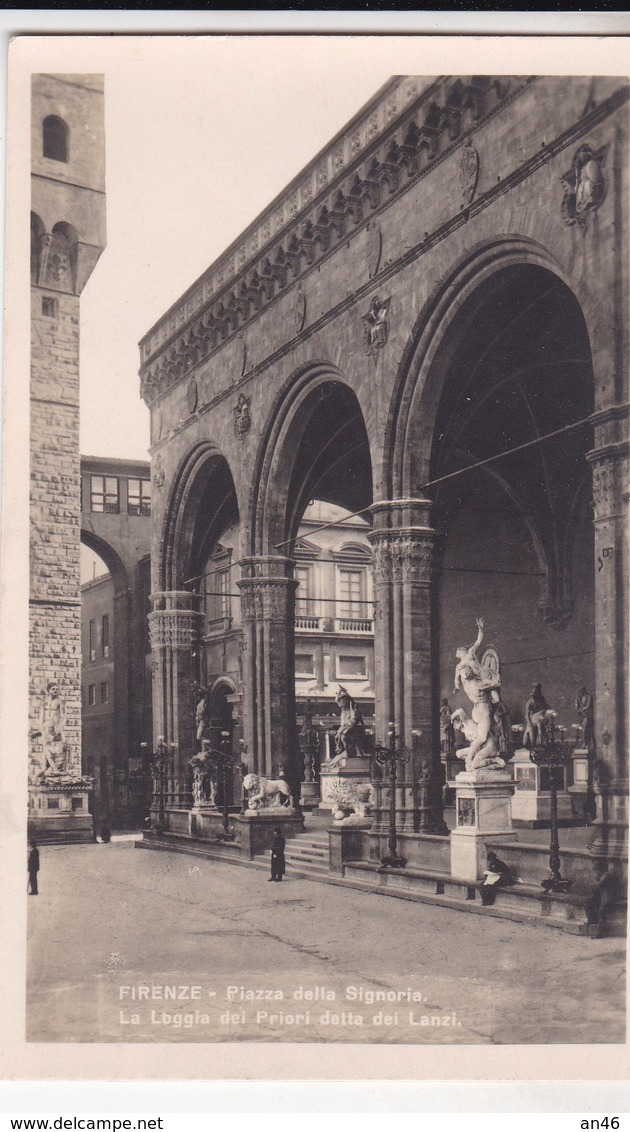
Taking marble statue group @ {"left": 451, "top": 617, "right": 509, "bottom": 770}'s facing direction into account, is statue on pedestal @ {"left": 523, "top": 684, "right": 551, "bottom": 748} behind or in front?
behind

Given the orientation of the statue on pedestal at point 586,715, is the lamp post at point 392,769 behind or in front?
in front

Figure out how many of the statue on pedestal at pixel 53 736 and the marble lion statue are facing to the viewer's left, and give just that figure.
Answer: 1

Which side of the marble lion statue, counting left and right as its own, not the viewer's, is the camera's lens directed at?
left

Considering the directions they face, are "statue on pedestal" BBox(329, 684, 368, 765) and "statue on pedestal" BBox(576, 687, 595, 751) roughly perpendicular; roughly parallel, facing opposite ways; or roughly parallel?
roughly parallel

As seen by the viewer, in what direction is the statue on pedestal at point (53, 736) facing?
toward the camera

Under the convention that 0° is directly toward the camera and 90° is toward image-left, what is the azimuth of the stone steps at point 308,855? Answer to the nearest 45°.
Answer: approximately 45°

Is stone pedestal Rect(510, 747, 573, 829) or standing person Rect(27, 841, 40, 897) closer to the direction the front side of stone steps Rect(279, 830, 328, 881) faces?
the standing person

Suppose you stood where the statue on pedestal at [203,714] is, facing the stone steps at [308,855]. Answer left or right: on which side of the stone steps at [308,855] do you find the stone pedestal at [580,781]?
left

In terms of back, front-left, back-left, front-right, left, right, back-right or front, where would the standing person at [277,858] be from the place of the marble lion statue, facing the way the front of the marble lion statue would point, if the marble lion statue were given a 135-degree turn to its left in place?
front-right

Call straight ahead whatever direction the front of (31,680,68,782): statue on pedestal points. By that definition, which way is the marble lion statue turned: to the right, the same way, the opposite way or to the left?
to the right
